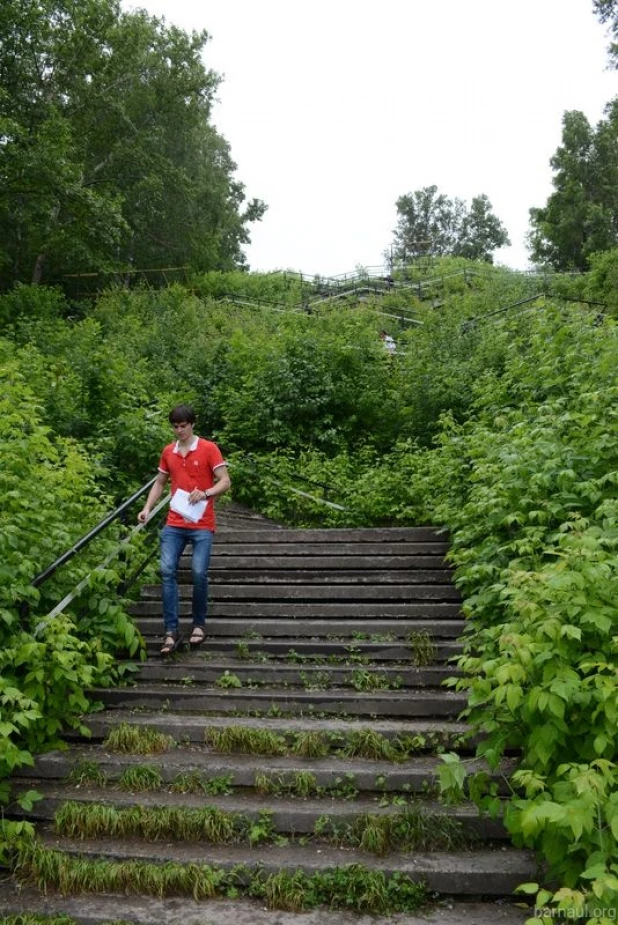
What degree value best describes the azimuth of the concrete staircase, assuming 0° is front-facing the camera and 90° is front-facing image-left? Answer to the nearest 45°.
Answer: approximately 0°

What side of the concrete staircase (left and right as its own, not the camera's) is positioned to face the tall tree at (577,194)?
back
